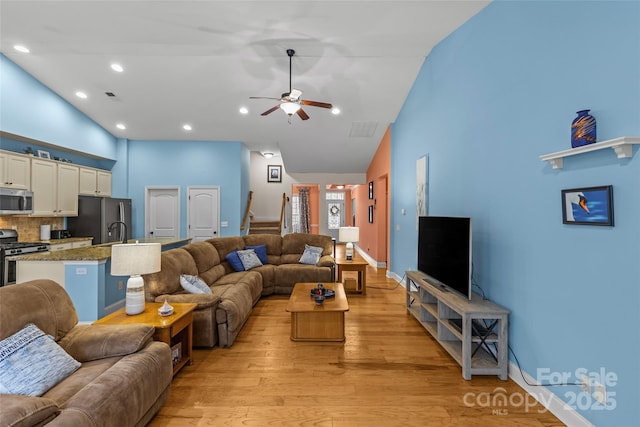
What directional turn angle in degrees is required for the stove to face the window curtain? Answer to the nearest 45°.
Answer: approximately 90° to its left

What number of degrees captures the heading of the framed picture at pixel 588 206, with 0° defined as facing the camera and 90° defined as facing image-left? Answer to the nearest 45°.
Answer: approximately 45°

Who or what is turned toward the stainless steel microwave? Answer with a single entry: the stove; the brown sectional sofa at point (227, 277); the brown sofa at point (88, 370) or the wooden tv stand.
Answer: the wooden tv stand

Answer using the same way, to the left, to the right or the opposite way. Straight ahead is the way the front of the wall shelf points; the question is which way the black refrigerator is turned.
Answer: the opposite way

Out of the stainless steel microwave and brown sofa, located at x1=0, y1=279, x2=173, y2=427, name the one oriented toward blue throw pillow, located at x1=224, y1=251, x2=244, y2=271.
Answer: the stainless steel microwave

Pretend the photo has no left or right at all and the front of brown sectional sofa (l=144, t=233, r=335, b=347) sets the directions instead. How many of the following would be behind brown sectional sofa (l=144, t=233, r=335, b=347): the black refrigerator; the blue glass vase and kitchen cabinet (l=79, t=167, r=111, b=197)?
2

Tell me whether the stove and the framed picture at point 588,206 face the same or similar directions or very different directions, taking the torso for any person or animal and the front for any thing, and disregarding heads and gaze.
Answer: very different directions

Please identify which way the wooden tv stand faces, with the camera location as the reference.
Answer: facing to the left of the viewer

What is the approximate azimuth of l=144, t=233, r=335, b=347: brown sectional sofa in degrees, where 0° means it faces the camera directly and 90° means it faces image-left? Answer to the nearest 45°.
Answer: approximately 315°

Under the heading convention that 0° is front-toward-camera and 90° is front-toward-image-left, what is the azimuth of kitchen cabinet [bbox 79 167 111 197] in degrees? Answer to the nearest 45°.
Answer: approximately 315°

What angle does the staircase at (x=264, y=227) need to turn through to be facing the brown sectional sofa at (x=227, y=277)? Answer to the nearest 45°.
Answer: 0° — it already faces it
